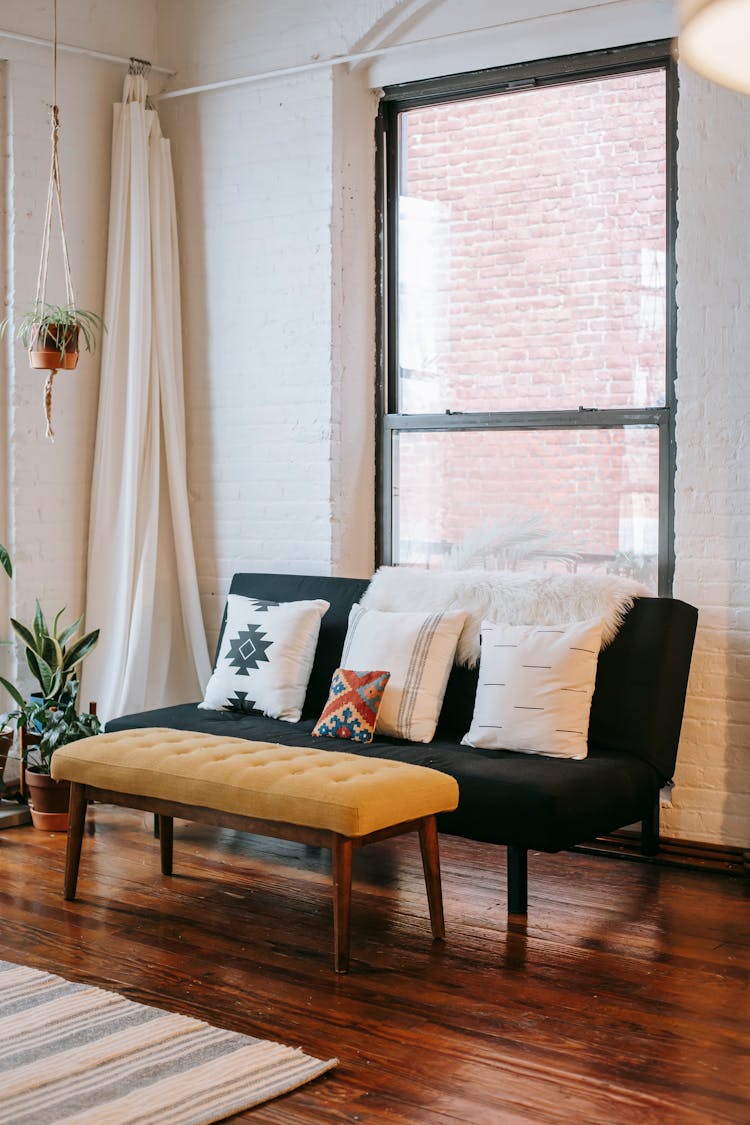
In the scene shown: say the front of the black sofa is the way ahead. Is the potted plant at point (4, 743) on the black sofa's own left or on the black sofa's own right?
on the black sofa's own right

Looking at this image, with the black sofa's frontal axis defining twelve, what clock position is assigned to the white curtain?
The white curtain is roughly at 3 o'clock from the black sofa.

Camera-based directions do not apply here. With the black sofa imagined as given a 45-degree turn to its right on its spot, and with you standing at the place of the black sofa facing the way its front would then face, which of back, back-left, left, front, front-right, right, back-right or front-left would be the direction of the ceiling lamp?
left

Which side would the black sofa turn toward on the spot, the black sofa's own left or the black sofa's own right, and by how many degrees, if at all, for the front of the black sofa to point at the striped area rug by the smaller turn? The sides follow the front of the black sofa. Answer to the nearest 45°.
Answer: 0° — it already faces it

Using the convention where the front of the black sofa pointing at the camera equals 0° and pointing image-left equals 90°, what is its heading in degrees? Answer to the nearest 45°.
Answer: approximately 45°

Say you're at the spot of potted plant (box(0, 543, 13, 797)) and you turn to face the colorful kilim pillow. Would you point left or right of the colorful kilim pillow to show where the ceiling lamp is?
right

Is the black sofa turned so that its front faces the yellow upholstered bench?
yes

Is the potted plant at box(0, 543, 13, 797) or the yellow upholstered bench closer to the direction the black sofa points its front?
the yellow upholstered bench

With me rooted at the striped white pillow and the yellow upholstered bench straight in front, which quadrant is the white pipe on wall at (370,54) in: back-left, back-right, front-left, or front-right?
back-right
